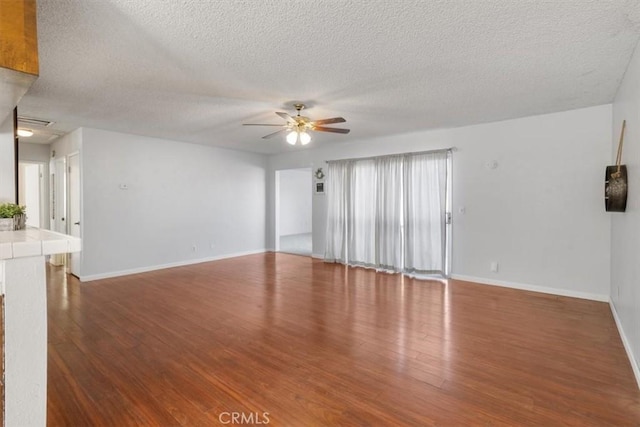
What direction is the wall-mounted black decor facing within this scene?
to the viewer's left

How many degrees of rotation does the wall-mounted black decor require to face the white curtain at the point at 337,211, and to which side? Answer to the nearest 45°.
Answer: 0° — it already faces it

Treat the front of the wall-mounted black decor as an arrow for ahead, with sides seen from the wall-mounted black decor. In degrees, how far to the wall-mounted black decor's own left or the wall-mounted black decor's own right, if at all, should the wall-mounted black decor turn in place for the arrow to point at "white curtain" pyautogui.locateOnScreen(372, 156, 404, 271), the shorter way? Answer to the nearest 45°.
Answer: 0° — it already faces it

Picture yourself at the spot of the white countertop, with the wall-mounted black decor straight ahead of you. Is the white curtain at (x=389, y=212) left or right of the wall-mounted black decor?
left

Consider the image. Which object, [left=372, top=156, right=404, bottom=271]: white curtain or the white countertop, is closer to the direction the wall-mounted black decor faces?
the white curtain

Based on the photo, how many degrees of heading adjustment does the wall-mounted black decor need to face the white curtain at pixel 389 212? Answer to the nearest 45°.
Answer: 0° — it already faces it

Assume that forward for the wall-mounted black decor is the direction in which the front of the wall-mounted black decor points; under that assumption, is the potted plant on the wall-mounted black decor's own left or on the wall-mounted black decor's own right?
on the wall-mounted black decor's own left

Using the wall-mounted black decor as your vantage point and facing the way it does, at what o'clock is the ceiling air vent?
The ceiling air vent is roughly at 11 o'clock from the wall-mounted black decor.
